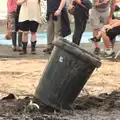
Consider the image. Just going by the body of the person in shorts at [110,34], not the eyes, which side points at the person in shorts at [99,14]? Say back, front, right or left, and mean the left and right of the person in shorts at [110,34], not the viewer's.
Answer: right

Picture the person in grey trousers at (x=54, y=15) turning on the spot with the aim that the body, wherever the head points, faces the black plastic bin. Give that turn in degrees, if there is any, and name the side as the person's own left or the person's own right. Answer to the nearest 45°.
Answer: approximately 45° to the person's own left

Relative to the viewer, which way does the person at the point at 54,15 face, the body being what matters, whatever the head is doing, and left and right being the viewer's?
facing the viewer and to the left of the viewer

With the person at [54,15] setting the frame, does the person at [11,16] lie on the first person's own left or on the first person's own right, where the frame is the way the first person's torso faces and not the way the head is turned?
on the first person's own right

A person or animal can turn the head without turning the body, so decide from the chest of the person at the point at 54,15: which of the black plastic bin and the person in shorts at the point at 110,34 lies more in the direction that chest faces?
the black plastic bin

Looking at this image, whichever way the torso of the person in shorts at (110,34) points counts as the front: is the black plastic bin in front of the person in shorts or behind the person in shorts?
in front

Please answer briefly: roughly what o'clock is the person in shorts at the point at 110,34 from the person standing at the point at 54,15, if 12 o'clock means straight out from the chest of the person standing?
The person in shorts is roughly at 6 o'clock from the person standing.

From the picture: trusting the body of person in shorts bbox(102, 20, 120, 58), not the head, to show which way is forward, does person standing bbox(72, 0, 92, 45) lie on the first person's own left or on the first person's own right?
on the first person's own right

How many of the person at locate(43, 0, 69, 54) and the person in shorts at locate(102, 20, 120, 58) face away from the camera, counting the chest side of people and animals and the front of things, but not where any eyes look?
0
